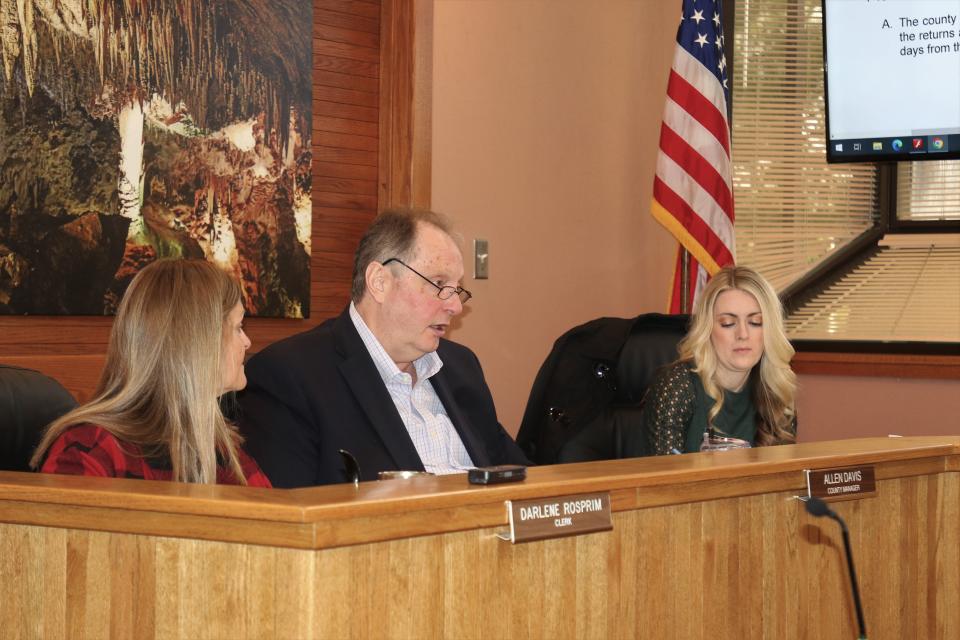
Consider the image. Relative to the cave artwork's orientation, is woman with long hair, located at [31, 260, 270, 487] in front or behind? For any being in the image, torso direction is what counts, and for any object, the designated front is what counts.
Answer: in front

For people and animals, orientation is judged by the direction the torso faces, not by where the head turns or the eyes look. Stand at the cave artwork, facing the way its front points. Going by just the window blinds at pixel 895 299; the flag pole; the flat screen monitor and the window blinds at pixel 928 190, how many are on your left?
4

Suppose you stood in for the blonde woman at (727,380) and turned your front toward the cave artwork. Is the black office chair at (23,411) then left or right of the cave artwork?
left

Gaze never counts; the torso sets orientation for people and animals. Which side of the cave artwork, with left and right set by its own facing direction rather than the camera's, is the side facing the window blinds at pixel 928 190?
left

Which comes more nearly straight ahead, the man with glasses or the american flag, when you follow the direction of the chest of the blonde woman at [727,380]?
the man with glasses

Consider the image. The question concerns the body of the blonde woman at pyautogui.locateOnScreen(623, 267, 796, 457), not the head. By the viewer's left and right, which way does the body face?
facing the viewer and to the right of the viewer

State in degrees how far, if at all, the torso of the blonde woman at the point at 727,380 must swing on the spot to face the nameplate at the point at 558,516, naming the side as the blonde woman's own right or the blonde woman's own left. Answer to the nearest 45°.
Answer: approximately 45° to the blonde woman's own right

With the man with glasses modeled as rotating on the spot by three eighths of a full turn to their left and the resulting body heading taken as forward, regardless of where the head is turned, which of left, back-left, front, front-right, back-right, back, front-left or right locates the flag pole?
front-right

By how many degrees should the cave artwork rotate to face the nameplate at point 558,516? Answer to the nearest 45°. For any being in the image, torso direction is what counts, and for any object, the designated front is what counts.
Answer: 0° — it already faces it

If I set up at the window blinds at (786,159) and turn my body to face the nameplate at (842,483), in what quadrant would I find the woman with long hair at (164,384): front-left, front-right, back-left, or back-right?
front-right

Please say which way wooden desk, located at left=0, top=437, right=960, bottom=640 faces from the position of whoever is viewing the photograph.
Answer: facing the viewer

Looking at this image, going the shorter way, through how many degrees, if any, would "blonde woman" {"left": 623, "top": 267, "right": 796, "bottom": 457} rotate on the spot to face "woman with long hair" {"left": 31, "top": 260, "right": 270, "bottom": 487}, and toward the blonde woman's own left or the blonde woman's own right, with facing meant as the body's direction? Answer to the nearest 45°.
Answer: approximately 90° to the blonde woman's own right

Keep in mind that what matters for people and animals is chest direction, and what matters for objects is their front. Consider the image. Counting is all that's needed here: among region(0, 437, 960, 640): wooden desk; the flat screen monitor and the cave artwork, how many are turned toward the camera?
3

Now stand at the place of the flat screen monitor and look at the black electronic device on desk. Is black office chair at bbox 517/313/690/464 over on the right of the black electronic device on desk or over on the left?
right

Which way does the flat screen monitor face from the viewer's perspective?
toward the camera

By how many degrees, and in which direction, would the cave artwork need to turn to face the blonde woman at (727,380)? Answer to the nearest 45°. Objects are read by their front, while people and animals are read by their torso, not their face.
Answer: approximately 90° to its left

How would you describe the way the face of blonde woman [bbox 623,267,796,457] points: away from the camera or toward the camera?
toward the camera

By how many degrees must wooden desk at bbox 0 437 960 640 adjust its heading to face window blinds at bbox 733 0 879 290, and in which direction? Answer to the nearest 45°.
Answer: approximately 180°

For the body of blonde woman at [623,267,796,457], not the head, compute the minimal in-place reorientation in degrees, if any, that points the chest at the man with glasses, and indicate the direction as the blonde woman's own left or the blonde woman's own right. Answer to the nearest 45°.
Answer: approximately 90° to the blonde woman's own right

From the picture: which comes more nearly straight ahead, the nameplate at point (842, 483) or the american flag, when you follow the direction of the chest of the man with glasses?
the nameplate
